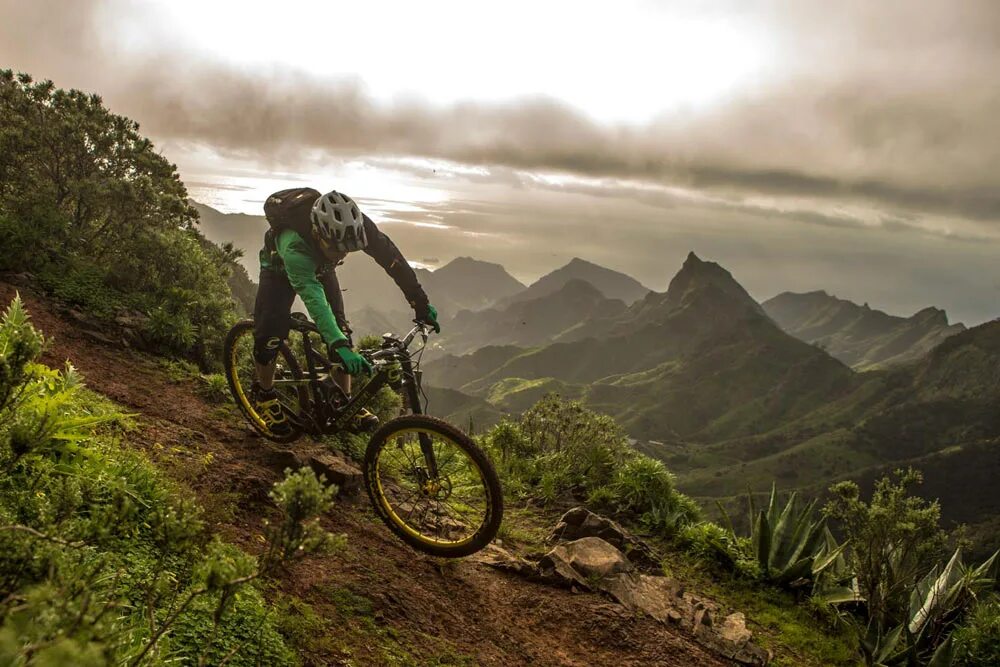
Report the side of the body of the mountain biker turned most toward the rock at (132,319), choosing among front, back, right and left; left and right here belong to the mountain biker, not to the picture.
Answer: back

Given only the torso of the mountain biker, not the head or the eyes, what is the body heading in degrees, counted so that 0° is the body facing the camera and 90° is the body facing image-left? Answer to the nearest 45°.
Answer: approximately 315°

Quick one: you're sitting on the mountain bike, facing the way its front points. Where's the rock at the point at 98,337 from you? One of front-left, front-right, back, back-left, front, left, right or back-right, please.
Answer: back

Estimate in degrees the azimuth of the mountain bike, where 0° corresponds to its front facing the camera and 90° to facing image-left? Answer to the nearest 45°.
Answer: approximately 315°

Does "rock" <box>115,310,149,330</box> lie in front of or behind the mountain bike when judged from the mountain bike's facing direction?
behind

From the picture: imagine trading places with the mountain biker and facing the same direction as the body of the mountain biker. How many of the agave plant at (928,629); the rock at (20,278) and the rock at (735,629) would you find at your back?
1

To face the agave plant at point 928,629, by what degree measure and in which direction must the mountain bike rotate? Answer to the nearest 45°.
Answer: approximately 45° to its left
